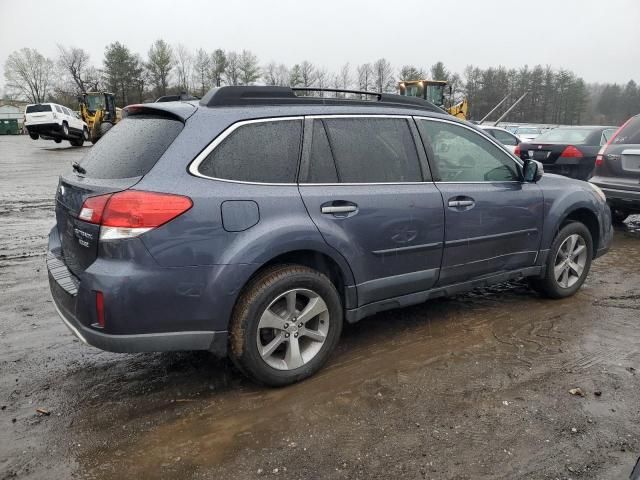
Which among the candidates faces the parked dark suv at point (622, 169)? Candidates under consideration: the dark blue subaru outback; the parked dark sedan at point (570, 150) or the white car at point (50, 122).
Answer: the dark blue subaru outback

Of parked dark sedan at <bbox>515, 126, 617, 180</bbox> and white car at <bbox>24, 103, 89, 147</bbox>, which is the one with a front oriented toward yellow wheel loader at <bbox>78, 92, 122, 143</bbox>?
the white car

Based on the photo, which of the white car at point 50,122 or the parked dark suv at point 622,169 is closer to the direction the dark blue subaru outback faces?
the parked dark suv

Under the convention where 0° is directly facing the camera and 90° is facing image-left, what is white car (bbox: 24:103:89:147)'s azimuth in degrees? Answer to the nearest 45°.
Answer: approximately 225°

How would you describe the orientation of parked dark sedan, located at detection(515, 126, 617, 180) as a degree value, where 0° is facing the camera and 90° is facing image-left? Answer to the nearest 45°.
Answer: approximately 225°

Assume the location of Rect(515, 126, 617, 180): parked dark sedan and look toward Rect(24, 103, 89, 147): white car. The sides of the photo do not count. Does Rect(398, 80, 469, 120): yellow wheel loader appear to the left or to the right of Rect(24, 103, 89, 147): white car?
right

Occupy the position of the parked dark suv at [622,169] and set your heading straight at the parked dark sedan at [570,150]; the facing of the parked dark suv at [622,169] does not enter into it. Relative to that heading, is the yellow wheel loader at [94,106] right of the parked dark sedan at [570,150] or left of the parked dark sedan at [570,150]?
left

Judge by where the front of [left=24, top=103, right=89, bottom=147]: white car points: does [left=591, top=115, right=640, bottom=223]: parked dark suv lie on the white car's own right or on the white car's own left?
on the white car's own right

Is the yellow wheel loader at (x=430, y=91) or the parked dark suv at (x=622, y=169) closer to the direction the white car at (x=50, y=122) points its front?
the yellow wheel loader

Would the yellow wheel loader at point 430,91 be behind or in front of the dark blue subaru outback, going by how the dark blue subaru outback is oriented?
in front

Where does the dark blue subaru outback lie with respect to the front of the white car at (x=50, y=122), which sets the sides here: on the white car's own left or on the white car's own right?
on the white car's own right

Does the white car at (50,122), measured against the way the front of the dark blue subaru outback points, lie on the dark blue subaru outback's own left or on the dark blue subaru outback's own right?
on the dark blue subaru outback's own left

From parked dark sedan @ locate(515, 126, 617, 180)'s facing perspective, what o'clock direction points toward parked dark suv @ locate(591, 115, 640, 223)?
parked dark suv @ locate(591, 115, 640, 223) is roughly at 4 o'clock from parked dark sedan @ locate(515, 126, 617, 180).

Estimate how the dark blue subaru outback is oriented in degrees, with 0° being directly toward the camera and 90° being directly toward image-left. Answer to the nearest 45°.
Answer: approximately 225°
